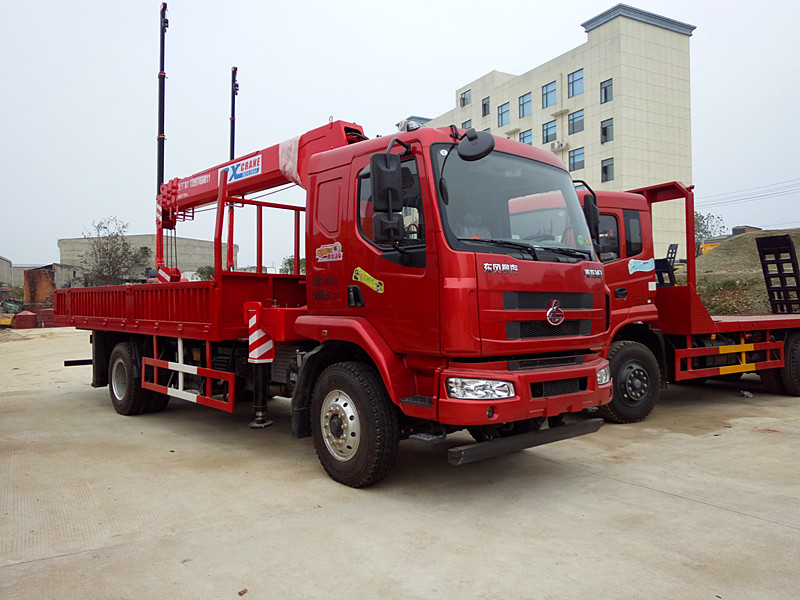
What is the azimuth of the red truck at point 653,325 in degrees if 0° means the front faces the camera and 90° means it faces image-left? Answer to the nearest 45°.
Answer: approximately 45°

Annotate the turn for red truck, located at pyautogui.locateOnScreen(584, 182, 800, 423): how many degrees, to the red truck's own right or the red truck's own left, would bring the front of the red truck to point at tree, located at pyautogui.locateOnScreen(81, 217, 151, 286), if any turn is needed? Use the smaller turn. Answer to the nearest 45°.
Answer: approximately 90° to the red truck's own right

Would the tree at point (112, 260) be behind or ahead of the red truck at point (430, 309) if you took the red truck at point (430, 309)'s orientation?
behind

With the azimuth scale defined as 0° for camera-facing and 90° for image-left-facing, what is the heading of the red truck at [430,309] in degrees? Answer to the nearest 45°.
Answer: approximately 315°

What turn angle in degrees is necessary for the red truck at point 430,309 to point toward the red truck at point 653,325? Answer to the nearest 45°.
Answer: approximately 90° to its left

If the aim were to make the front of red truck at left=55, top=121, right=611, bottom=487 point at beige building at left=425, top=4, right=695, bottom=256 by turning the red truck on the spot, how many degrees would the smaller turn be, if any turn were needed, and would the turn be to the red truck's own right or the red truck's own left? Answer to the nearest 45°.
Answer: approximately 90° to the red truck's own left

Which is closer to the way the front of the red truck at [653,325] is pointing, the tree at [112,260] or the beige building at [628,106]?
the tree

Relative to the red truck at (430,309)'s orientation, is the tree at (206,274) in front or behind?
behind

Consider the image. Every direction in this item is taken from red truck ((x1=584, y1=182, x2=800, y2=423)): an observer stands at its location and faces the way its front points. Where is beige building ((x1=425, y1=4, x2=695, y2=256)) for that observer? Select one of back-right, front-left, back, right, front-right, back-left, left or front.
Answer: back-right
